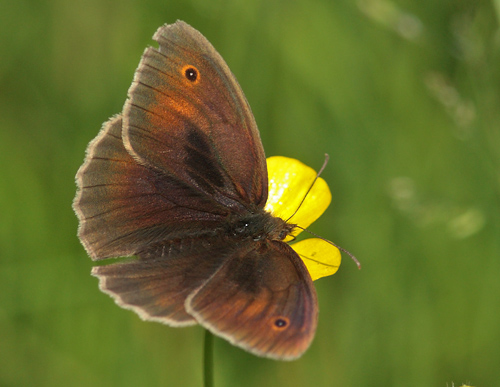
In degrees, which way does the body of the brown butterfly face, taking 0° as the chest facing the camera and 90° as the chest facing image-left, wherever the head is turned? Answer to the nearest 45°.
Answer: approximately 270°
